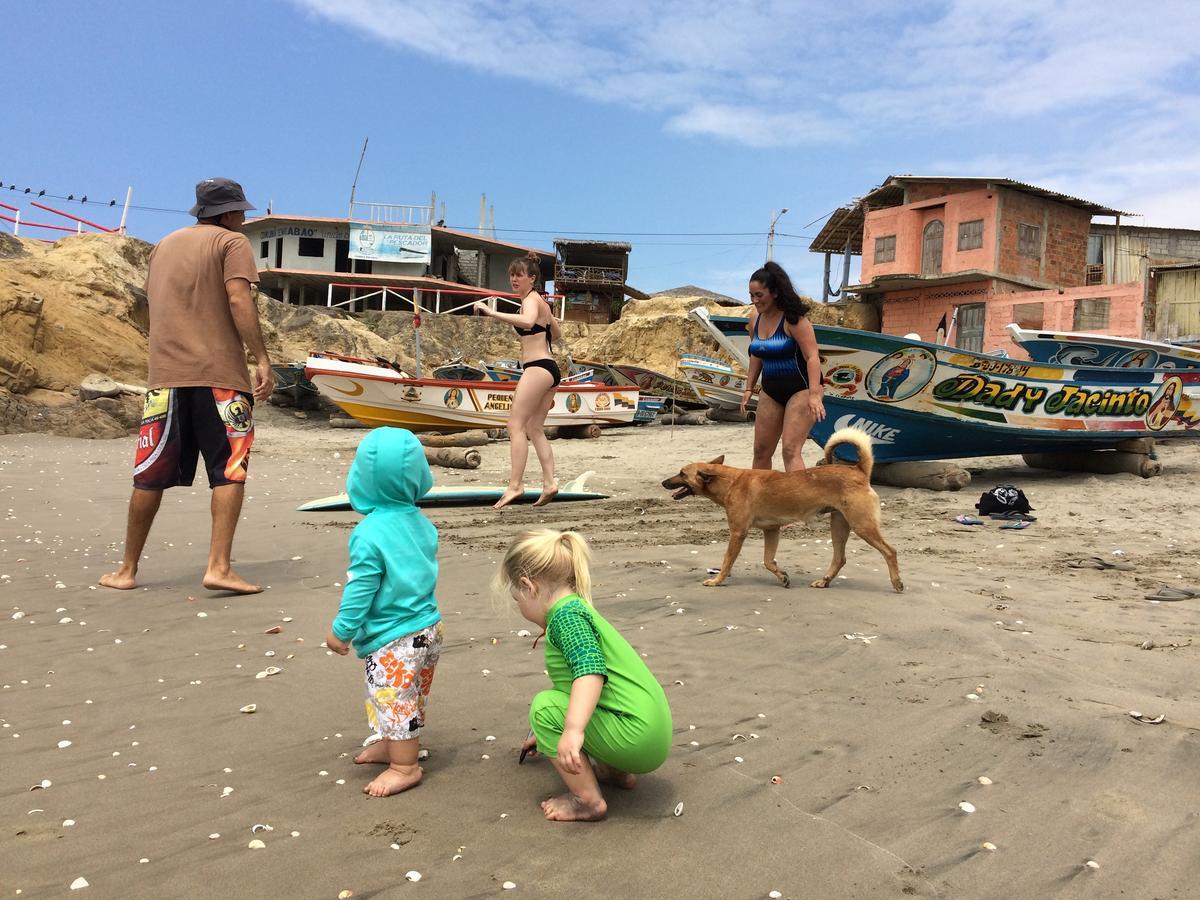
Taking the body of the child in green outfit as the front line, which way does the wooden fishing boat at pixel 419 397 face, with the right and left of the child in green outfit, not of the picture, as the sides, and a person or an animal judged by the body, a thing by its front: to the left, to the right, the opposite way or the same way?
the same way

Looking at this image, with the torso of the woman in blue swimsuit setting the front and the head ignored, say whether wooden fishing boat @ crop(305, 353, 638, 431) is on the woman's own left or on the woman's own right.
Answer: on the woman's own right

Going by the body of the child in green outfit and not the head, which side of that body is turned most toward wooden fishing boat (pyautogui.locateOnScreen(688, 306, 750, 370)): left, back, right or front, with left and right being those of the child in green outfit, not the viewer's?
right

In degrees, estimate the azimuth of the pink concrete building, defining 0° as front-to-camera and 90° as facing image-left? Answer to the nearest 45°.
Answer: approximately 45°

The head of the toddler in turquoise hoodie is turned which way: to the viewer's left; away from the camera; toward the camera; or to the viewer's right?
away from the camera

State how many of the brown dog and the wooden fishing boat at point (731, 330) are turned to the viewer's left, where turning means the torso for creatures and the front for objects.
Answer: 2

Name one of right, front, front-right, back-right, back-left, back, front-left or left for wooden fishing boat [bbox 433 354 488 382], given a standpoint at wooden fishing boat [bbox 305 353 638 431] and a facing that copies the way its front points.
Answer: right

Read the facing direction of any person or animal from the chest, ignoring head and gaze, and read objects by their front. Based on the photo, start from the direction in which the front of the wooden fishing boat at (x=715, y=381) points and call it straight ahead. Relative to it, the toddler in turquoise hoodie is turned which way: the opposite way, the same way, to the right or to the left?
to the right

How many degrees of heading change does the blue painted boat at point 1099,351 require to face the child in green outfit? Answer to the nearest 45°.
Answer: approximately 90° to its left

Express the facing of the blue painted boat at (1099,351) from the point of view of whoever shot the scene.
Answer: facing to the left of the viewer

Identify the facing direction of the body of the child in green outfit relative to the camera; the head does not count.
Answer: to the viewer's left

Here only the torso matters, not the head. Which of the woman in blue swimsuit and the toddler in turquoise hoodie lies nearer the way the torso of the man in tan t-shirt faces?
the woman in blue swimsuit

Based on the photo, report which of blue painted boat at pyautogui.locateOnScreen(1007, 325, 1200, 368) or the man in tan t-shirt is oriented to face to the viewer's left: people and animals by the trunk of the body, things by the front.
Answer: the blue painted boat

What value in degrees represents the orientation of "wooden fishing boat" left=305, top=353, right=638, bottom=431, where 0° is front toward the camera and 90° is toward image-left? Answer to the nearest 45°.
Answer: approximately 90°

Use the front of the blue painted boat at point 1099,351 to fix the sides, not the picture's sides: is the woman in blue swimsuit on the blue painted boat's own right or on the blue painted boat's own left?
on the blue painted boat's own left
